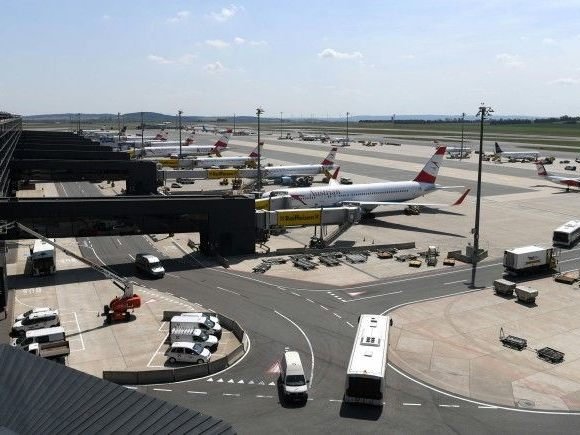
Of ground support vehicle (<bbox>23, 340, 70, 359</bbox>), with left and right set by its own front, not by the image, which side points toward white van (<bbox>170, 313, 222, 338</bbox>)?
back

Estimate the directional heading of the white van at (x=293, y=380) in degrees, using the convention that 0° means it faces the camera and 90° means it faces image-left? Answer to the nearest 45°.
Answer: approximately 0°

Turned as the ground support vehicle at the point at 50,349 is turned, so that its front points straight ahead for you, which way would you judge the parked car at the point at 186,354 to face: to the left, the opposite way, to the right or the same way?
the opposite way

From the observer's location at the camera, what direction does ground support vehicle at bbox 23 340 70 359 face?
facing to the left of the viewer

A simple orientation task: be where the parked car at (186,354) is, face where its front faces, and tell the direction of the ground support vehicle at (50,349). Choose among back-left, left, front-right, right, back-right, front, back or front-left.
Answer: back

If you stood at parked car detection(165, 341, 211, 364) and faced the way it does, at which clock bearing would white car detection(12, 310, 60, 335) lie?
The white car is roughly at 7 o'clock from the parked car.

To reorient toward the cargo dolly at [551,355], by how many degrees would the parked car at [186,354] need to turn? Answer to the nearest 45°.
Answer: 0° — it already faces it

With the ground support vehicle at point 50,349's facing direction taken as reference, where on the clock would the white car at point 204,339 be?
The white car is roughly at 6 o'clock from the ground support vehicle.

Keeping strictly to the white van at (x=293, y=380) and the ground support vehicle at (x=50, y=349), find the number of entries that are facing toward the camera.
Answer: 1
